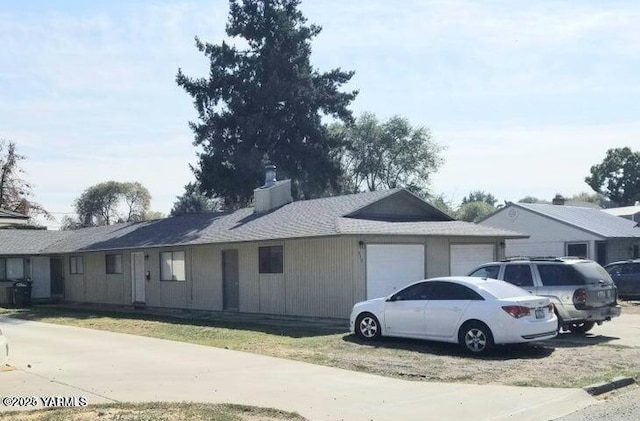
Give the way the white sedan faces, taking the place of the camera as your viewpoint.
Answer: facing away from the viewer and to the left of the viewer

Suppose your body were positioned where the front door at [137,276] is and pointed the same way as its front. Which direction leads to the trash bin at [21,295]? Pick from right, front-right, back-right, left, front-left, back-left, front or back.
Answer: right

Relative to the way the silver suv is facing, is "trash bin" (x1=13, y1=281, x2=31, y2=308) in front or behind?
in front

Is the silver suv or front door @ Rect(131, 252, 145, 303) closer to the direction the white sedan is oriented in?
the front door

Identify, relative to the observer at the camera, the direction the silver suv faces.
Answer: facing away from the viewer and to the left of the viewer

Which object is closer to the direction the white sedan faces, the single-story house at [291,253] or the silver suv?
the single-story house

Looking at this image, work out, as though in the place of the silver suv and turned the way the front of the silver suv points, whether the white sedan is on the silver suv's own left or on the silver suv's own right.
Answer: on the silver suv's own left

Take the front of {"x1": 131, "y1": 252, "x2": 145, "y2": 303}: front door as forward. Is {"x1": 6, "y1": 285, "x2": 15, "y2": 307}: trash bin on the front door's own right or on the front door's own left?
on the front door's own right

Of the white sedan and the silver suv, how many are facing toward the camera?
0
